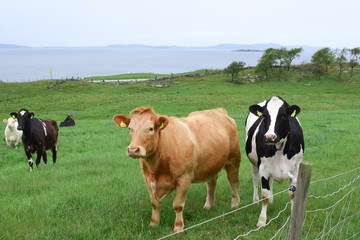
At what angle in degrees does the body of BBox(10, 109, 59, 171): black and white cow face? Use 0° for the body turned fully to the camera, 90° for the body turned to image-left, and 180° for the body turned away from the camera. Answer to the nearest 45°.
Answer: approximately 45°

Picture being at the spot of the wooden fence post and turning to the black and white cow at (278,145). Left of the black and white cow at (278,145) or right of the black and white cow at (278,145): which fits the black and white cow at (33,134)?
left

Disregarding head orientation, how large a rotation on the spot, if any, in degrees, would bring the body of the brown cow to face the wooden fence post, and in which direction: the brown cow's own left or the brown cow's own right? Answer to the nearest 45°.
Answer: approximately 90° to the brown cow's own left

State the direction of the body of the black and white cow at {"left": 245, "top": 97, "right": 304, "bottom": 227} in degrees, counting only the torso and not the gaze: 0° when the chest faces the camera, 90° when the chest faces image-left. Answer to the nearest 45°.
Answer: approximately 0°

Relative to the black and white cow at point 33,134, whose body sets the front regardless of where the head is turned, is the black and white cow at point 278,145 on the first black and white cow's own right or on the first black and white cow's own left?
on the first black and white cow's own left
